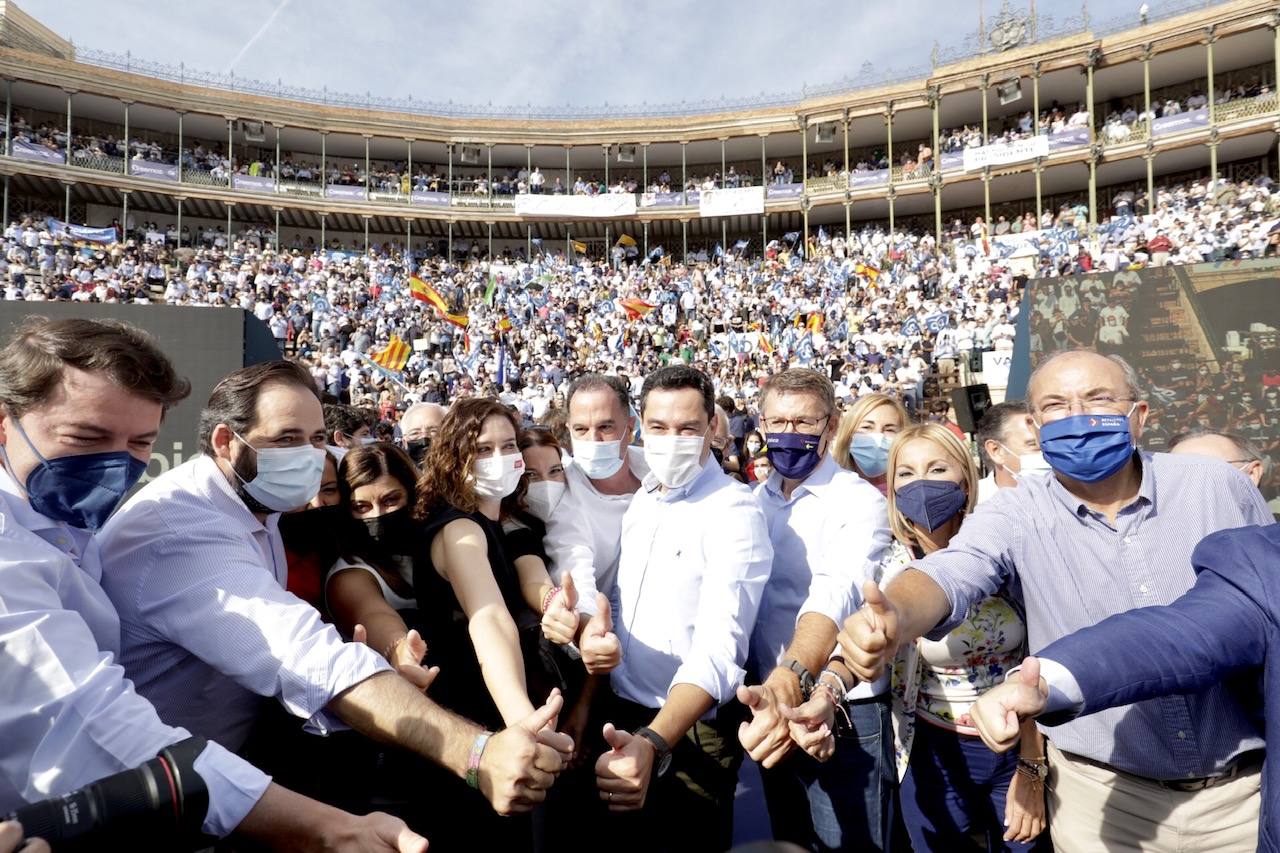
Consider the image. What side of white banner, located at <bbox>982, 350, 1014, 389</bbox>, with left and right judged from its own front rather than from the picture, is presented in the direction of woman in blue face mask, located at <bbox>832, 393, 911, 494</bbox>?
front

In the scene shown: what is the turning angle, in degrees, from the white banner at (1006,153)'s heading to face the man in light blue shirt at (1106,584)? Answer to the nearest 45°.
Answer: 0° — it already faces them

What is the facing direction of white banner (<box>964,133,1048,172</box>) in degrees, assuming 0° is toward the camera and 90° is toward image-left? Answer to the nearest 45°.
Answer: approximately 0°

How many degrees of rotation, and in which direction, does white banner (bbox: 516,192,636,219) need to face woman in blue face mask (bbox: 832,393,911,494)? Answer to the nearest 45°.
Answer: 0° — it already faces them

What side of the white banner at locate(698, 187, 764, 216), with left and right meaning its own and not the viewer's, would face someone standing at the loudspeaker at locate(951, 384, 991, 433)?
front

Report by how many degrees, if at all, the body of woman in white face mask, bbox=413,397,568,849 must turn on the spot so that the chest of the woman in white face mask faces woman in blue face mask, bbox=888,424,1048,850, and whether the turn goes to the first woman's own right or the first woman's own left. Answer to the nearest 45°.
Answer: approximately 45° to the first woman's own left

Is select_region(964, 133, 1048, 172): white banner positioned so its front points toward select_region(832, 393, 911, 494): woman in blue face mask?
yes

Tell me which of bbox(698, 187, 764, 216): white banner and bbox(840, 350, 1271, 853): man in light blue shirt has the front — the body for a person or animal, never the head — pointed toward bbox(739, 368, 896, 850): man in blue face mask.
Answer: the white banner

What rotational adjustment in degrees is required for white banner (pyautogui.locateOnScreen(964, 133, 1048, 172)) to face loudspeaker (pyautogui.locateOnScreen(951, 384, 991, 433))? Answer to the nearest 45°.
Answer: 0° — it already faces it

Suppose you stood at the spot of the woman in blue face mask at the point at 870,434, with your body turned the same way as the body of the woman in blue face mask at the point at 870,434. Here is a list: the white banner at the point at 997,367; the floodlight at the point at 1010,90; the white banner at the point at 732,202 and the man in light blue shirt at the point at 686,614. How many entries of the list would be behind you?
3

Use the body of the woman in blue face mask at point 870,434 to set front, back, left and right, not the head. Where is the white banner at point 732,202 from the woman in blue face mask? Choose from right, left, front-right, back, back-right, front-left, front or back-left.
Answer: back

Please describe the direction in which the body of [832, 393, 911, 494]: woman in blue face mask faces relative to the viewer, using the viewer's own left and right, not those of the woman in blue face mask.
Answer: facing the viewer

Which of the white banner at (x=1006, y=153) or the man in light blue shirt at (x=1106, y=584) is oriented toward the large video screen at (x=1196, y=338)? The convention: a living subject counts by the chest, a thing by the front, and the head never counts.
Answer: the white banner

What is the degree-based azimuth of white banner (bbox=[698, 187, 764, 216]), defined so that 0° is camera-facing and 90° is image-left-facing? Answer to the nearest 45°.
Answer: approximately 0°

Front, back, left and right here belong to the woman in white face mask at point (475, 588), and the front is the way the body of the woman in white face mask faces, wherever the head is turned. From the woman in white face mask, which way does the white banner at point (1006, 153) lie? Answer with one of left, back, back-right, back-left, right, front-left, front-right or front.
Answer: left

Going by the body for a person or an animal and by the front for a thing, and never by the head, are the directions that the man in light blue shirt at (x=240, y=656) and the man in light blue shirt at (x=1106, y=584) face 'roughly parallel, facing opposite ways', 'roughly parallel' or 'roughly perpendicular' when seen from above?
roughly perpendicular

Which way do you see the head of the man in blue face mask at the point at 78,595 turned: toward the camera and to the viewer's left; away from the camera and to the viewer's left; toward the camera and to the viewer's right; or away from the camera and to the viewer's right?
toward the camera and to the viewer's right

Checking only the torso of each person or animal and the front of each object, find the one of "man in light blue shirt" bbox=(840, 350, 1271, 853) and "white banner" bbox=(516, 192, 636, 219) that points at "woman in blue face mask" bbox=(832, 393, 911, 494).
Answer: the white banner
